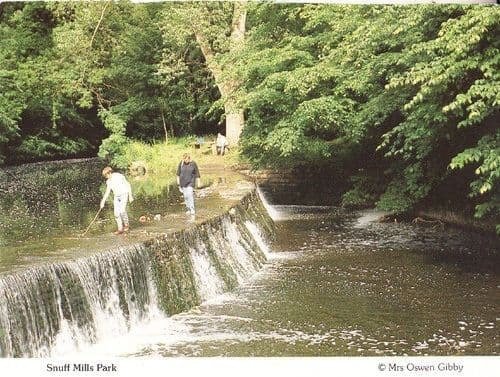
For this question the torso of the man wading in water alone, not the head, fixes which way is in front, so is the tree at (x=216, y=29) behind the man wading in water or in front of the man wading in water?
behind

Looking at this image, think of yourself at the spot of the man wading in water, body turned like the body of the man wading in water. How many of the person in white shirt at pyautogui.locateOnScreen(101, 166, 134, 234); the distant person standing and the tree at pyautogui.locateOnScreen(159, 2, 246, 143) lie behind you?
2

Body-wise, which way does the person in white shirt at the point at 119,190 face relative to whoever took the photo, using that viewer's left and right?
facing the viewer and to the left of the viewer

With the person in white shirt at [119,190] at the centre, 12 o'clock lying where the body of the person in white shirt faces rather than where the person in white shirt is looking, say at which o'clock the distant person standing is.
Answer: The distant person standing is roughly at 5 o'clock from the person in white shirt.

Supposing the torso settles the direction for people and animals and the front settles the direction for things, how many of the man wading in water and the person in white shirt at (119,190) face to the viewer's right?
0

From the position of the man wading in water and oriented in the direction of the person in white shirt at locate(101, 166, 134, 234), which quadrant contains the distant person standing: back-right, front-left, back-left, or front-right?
back-right

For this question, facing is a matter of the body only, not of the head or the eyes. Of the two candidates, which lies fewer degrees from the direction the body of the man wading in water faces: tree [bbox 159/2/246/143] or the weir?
the weir

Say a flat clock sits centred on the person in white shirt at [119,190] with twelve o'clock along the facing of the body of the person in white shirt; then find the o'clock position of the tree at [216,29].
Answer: The tree is roughly at 5 o'clock from the person in white shirt.

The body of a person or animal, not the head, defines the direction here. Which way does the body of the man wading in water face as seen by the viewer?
toward the camera
